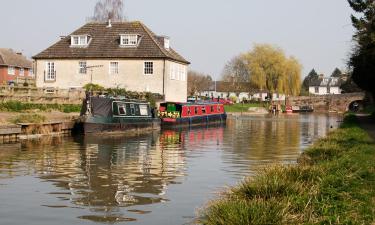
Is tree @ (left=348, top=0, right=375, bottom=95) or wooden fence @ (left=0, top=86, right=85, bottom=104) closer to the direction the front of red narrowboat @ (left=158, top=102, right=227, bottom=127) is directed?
the wooden fence

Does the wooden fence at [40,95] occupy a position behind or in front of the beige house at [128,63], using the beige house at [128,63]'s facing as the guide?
in front

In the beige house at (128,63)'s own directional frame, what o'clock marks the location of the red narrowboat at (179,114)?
The red narrowboat is roughly at 11 o'clock from the beige house.

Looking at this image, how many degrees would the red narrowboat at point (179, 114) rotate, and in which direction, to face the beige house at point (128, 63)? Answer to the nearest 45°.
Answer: approximately 90° to its left

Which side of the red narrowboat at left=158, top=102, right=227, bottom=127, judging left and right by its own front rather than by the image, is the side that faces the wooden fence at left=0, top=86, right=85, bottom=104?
front

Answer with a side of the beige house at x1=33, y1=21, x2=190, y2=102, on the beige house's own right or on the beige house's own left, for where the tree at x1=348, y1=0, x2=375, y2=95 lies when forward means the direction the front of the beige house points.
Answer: on the beige house's own left

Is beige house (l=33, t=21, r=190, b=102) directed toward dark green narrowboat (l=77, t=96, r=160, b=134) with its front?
yes

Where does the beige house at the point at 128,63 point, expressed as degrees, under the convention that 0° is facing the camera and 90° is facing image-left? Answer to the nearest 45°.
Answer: approximately 0°
